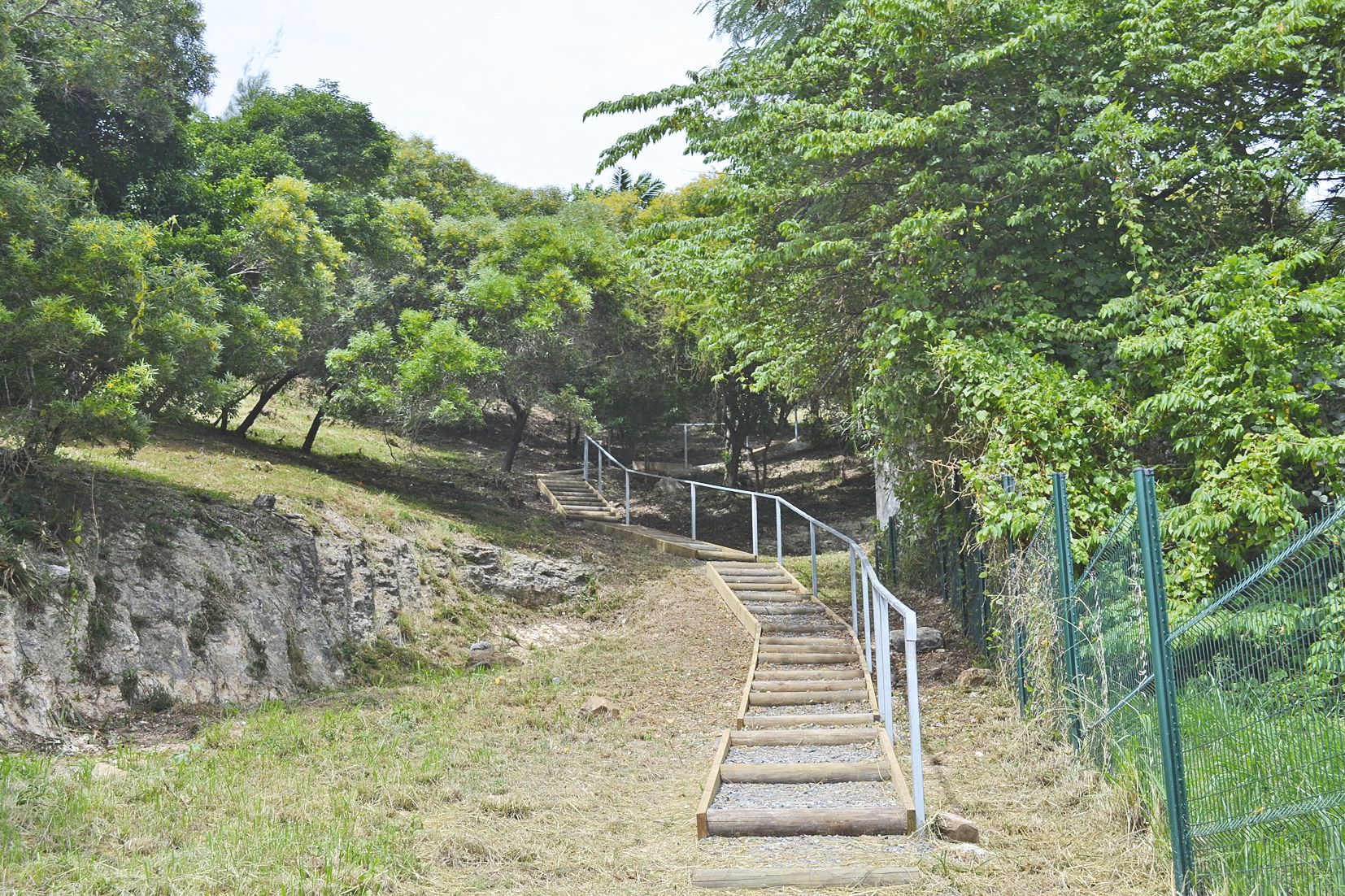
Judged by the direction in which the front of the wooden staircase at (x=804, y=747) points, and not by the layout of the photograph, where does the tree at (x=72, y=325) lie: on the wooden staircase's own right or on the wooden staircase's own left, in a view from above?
on the wooden staircase's own right

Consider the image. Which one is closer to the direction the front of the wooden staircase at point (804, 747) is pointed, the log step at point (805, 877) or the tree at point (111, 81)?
the log step

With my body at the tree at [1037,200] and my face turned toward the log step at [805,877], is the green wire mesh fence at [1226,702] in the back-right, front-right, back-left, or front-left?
front-left

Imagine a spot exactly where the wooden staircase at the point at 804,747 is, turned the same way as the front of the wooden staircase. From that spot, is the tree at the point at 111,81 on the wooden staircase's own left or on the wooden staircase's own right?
on the wooden staircase's own right

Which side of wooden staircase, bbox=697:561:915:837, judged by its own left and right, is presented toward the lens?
front

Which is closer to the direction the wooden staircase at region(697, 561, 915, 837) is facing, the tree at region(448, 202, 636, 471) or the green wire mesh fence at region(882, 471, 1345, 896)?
the green wire mesh fence

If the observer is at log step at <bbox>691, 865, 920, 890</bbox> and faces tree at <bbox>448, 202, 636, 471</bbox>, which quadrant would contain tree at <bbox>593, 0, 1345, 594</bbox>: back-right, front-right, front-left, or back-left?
front-right

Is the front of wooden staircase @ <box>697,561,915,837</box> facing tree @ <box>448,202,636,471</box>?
no

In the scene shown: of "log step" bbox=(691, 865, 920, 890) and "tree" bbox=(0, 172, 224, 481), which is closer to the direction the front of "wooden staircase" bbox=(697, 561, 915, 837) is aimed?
the log step

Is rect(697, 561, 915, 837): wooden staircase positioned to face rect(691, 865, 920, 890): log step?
yes
